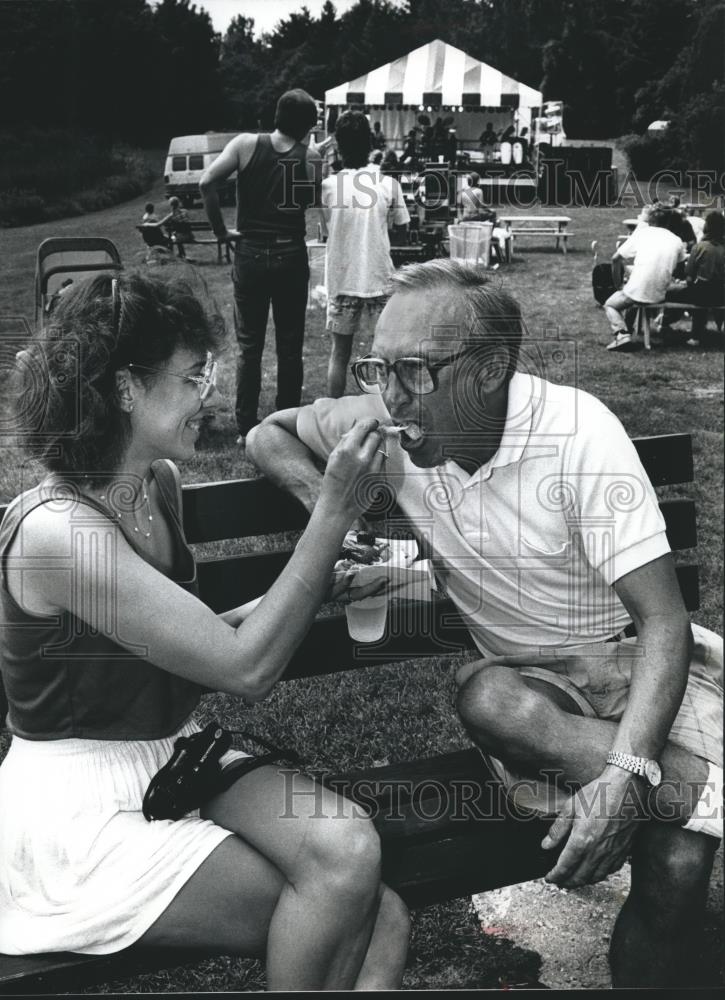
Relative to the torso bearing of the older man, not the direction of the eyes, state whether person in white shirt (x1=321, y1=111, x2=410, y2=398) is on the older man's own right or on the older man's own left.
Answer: on the older man's own right

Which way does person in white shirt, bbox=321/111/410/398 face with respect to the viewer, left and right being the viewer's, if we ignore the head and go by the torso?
facing away from the viewer

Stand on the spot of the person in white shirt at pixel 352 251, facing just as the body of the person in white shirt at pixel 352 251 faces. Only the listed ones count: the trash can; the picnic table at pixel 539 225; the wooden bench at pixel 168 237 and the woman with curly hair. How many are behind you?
1

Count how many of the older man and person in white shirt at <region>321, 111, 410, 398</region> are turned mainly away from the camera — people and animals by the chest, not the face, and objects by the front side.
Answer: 1

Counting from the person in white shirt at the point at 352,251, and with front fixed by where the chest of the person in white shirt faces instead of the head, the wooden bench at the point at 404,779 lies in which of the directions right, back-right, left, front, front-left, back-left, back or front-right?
back

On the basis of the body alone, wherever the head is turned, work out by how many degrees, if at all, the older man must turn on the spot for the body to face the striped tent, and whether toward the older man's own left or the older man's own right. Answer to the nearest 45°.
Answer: approximately 135° to the older man's own right

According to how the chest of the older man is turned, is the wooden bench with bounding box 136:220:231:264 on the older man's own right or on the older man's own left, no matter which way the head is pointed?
on the older man's own right

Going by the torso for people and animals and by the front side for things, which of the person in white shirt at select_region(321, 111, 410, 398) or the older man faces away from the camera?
the person in white shirt

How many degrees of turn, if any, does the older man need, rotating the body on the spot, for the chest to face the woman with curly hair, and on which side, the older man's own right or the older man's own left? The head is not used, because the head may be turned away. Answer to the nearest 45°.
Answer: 0° — they already face them

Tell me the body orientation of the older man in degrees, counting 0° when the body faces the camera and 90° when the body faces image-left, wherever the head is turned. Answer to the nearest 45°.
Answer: approximately 45°

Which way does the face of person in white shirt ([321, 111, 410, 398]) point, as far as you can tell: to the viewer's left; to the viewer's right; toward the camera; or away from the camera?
away from the camera

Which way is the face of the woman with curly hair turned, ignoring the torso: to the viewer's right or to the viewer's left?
to the viewer's right
